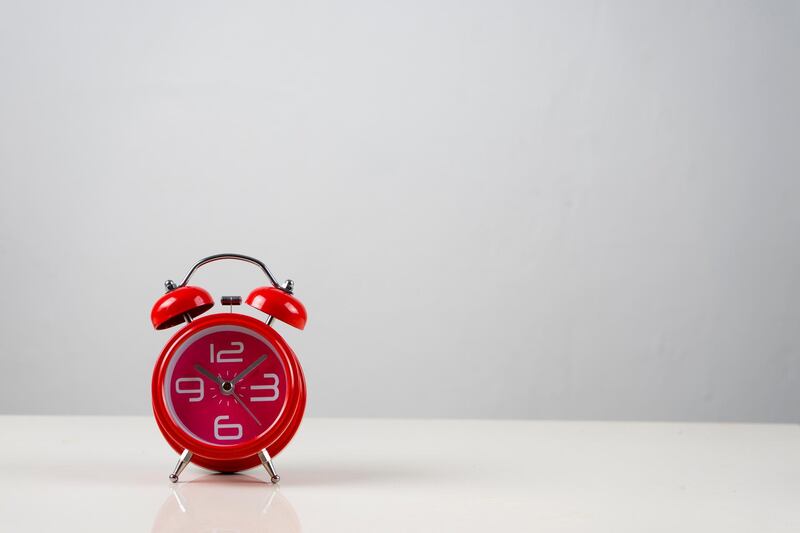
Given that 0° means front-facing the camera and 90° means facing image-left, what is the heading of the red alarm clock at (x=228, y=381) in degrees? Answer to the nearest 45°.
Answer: approximately 0°
